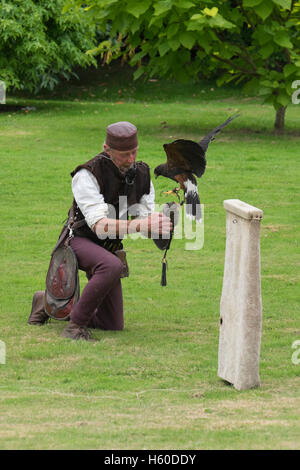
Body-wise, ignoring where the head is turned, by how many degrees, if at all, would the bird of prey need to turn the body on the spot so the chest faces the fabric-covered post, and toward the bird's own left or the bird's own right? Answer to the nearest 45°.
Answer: approximately 90° to the bird's own left

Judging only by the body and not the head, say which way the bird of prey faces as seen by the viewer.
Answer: to the viewer's left
